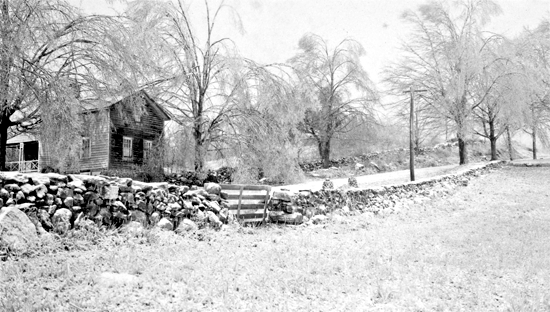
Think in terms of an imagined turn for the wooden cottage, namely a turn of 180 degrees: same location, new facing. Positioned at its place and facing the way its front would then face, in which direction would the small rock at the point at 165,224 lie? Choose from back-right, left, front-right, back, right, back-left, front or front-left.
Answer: back-right

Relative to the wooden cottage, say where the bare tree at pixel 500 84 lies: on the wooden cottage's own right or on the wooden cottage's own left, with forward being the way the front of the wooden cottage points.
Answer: on the wooden cottage's own left

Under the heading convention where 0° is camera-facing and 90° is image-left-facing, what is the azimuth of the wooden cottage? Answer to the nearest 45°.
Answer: approximately 45°

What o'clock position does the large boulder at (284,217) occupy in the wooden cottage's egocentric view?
The large boulder is roughly at 10 o'clock from the wooden cottage.

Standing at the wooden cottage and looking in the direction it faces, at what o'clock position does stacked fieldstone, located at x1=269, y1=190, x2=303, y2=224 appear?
The stacked fieldstone is roughly at 10 o'clock from the wooden cottage.

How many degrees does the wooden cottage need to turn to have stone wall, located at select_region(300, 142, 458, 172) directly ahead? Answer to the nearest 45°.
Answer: approximately 135° to its left

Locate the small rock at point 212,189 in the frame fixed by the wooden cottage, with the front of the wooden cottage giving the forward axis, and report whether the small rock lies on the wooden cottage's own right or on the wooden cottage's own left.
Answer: on the wooden cottage's own left

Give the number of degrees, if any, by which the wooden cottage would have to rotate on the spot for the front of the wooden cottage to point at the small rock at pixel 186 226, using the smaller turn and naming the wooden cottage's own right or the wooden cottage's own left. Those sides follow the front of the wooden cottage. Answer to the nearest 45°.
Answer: approximately 45° to the wooden cottage's own left

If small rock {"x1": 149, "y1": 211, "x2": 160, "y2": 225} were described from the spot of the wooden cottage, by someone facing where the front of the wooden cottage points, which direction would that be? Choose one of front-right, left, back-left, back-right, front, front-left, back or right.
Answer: front-left

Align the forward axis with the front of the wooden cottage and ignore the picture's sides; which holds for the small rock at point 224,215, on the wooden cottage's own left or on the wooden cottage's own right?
on the wooden cottage's own left

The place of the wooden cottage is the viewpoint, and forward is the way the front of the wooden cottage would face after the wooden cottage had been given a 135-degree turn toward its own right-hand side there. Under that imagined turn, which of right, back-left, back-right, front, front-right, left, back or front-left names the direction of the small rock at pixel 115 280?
back
